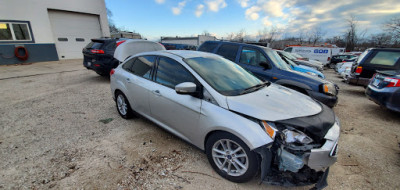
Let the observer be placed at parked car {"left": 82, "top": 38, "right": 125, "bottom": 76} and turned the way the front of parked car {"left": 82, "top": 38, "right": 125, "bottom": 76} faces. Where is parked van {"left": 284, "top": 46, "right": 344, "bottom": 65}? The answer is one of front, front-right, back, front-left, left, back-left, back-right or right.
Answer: front-right

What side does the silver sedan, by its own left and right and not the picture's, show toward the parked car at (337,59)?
left

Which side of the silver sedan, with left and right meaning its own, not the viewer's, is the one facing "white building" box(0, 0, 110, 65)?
back

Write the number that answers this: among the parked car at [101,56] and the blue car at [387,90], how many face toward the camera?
0

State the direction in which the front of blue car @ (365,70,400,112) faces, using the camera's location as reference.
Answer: facing away from the viewer and to the right of the viewer

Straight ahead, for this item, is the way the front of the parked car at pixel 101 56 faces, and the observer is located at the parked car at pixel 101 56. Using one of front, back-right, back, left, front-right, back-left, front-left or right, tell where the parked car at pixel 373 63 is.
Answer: right

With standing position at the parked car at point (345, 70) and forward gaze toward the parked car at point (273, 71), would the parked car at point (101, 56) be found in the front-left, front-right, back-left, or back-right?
front-right

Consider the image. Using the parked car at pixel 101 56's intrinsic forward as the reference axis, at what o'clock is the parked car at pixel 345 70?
the parked car at pixel 345 70 is roughly at 2 o'clock from the parked car at pixel 101 56.

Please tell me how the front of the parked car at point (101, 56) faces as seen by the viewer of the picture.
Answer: facing away from the viewer and to the right of the viewer

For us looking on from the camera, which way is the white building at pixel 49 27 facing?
facing the viewer and to the right of the viewer

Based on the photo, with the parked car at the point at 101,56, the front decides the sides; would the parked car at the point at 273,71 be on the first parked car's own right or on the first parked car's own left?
on the first parked car's own right

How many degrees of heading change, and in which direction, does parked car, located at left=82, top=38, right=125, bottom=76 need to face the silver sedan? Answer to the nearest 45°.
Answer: approximately 135° to its right

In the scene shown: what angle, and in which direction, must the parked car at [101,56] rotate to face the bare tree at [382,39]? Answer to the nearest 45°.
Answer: approximately 45° to its right
